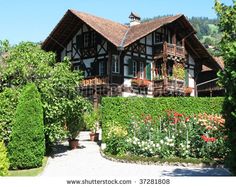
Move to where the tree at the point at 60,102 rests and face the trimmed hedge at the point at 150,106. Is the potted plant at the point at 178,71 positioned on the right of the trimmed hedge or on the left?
left
